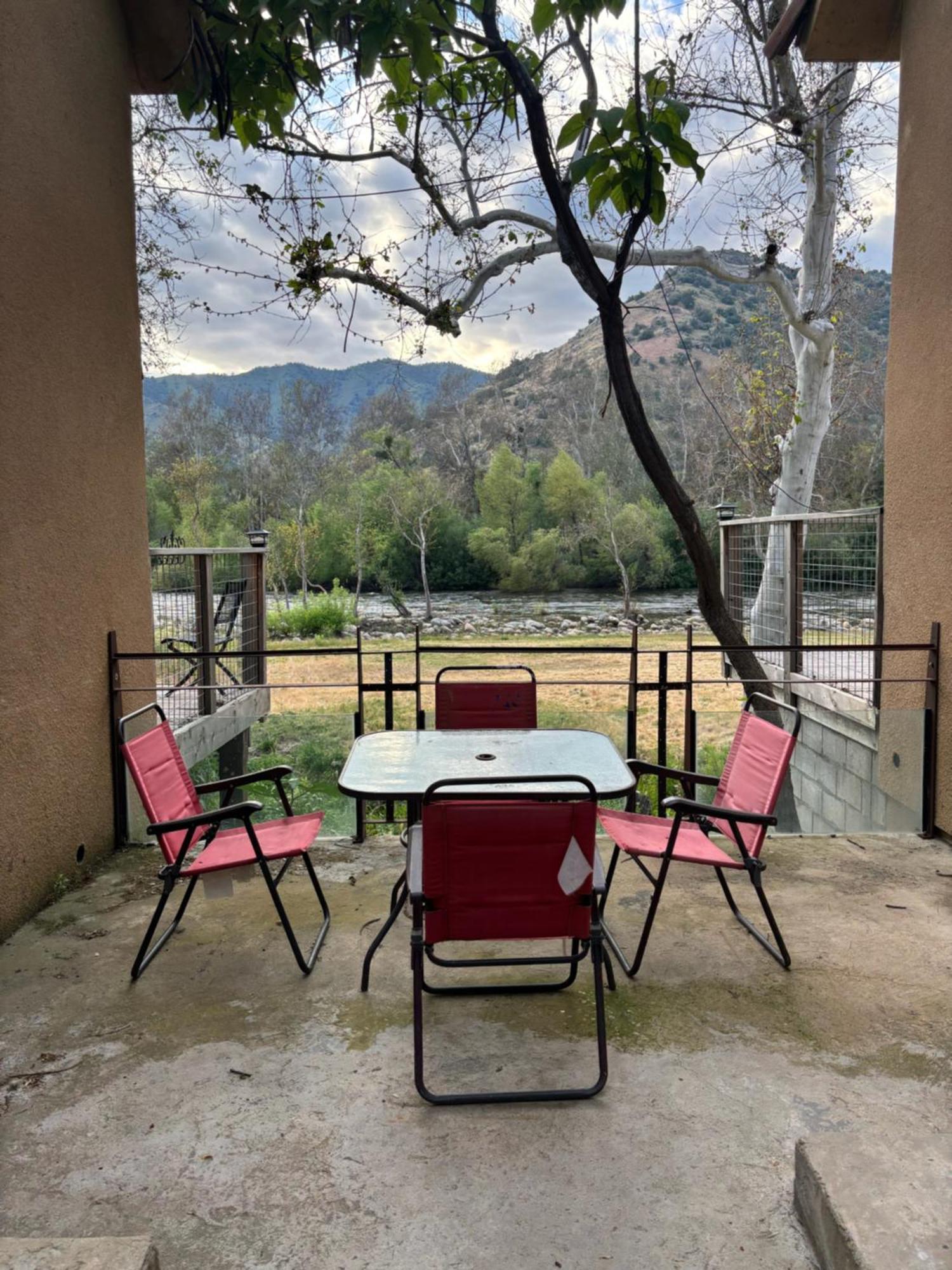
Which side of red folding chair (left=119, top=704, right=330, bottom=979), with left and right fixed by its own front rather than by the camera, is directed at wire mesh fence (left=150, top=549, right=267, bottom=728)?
left

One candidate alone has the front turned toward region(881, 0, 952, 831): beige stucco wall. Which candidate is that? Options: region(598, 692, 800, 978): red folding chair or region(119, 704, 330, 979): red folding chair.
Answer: region(119, 704, 330, 979): red folding chair

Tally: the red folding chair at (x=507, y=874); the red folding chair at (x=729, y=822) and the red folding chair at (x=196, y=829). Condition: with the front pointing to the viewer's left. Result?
1

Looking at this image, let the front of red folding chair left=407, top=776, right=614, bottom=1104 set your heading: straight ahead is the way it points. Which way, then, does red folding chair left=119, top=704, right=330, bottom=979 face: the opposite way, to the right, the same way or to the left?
to the right

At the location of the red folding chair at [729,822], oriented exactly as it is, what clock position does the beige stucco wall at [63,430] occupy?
The beige stucco wall is roughly at 12 o'clock from the red folding chair.

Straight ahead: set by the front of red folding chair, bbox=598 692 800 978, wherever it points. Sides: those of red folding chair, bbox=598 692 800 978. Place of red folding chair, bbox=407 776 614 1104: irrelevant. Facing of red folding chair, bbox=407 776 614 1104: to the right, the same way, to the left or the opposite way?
to the right

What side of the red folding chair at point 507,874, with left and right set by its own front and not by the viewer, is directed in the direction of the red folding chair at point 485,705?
front

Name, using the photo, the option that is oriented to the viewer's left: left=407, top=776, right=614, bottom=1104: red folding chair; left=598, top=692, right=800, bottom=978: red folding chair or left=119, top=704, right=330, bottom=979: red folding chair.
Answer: left=598, top=692, right=800, bottom=978: red folding chair

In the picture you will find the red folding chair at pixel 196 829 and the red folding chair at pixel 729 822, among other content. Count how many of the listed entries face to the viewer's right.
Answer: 1

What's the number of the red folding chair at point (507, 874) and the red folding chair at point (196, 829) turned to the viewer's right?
1

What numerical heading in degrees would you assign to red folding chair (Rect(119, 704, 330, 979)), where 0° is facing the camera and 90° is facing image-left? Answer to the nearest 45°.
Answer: approximately 270°

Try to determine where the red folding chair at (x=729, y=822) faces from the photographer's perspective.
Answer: facing to the left of the viewer

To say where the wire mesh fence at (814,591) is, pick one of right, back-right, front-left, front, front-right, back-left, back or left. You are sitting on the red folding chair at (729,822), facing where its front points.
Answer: right

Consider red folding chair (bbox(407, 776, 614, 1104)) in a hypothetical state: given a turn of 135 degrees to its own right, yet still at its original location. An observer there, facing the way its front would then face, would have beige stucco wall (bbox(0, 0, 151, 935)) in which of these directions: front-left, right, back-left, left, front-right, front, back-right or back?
back

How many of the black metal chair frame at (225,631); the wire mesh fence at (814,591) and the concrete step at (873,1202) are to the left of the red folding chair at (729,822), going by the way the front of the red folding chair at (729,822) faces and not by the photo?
1

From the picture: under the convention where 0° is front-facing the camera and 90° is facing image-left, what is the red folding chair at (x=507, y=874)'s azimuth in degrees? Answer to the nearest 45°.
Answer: approximately 180°

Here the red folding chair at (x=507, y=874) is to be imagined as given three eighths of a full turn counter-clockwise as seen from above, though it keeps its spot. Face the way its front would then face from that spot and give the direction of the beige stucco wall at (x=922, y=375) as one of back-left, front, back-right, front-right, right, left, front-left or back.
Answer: back

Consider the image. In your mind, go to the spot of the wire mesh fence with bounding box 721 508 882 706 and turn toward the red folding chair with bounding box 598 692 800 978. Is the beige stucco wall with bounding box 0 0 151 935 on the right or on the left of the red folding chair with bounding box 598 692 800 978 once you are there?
right
